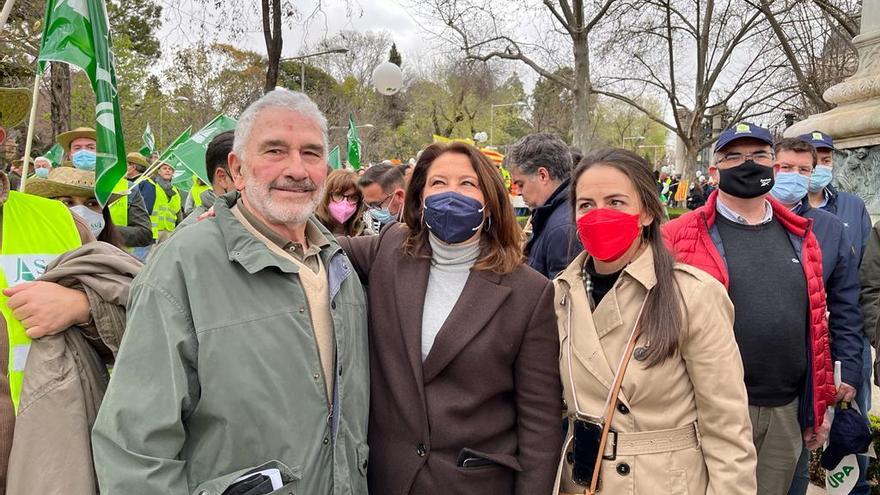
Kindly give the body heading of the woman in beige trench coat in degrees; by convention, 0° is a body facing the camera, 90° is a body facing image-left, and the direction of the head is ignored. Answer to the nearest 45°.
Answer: approximately 45°

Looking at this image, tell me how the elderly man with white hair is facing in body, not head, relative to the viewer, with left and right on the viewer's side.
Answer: facing the viewer and to the right of the viewer

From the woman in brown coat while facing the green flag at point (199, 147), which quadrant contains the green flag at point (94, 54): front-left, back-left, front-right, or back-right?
front-left

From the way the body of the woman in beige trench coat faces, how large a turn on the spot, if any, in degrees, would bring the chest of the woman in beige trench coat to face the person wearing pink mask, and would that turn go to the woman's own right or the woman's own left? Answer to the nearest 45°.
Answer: approximately 90° to the woman's own right

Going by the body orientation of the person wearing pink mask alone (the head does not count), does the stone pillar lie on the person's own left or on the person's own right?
on the person's own left

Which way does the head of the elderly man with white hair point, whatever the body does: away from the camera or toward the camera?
toward the camera

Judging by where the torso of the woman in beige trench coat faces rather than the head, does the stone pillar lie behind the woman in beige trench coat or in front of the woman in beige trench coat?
behind

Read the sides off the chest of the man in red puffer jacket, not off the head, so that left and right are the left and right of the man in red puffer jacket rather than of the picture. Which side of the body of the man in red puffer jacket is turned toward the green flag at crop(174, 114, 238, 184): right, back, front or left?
right

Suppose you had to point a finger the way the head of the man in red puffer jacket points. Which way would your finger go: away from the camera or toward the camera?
toward the camera

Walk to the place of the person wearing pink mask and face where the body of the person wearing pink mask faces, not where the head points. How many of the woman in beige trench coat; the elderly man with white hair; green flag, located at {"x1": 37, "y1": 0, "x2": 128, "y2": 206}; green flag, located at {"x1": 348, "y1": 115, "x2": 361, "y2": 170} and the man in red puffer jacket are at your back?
1

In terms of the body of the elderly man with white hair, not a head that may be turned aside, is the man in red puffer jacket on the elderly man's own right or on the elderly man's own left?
on the elderly man's own left

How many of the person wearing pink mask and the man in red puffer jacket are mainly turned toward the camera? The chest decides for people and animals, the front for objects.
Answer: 2

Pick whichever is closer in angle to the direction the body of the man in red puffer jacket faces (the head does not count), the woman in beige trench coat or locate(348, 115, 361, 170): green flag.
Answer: the woman in beige trench coat

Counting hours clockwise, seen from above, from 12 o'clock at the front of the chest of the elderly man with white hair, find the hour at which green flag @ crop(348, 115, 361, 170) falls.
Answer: The green flag is roughly at 8 o'clock from the elderly man with white hair.

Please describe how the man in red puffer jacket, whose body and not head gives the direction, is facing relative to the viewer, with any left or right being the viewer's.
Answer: facing the viewer

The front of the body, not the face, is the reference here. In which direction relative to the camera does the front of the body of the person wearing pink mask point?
toward the camera
